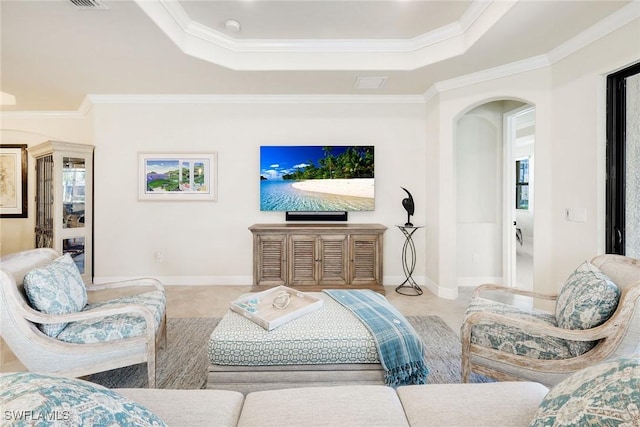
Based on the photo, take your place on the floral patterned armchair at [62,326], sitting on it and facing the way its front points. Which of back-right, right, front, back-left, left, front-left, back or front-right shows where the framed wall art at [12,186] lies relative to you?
left

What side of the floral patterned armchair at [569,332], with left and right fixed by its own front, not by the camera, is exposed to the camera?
left

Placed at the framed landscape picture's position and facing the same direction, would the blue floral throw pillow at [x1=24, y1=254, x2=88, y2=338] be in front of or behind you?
in front

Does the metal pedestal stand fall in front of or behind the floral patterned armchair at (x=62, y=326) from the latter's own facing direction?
in front

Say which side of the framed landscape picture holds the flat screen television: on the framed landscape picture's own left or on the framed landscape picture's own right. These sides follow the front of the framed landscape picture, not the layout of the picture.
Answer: on the framed landscape picture's own left

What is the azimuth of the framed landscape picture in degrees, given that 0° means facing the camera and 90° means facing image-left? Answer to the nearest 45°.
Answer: approximately 0°
